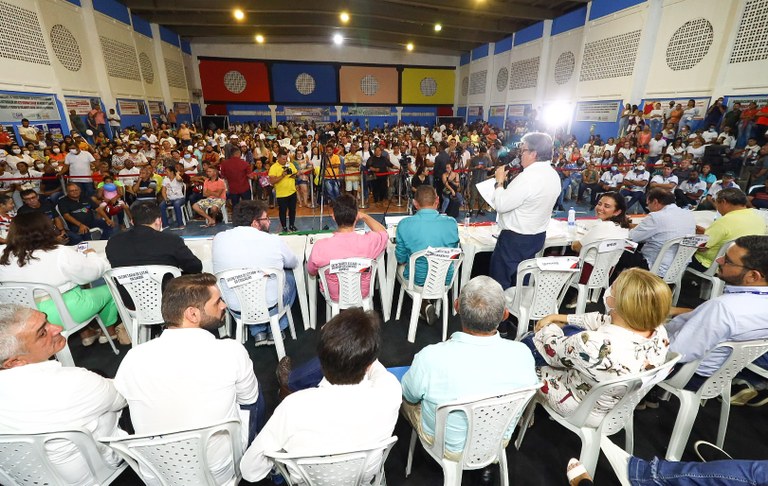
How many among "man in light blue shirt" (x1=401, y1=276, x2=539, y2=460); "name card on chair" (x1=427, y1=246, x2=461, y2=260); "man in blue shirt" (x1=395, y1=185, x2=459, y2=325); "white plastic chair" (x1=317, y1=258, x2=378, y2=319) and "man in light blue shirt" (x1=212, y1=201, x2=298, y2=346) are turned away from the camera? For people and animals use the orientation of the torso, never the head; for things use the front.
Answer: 4

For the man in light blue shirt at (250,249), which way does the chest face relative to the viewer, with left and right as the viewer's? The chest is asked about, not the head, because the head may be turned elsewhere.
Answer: facing away from the viewer

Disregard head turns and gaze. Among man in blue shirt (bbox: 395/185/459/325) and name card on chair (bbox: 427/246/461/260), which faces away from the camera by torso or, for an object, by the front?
the man in blue shirt

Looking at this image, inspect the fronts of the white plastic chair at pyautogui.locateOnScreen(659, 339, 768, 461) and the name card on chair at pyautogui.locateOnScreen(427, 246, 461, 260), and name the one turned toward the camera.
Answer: the name card on chair

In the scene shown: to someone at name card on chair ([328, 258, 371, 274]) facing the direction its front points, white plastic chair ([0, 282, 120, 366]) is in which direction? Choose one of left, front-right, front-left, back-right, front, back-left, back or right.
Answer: right

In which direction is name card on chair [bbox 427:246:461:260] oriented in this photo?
toward the camera

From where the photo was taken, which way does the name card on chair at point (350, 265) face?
toward the camera

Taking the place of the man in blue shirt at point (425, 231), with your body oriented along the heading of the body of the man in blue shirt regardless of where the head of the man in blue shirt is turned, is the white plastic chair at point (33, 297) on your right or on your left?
on your left

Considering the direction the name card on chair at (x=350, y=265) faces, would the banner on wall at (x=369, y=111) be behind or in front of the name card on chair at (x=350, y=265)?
behind

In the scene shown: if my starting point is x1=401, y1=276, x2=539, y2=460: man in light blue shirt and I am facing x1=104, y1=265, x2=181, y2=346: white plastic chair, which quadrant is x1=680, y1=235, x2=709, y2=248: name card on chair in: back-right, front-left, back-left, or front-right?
back-right

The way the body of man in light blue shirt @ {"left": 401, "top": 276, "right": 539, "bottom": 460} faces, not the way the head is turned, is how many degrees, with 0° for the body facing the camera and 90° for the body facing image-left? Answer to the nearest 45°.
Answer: approximately 180°

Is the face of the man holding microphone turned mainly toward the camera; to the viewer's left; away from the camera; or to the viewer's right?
to the viewer's left

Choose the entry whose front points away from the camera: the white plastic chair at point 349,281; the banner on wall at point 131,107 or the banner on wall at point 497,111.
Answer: the white plastic chair

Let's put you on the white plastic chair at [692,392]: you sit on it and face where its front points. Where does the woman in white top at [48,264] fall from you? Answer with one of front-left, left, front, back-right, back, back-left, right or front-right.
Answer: left

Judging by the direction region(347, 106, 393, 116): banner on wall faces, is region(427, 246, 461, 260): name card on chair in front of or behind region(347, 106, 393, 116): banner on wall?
in front

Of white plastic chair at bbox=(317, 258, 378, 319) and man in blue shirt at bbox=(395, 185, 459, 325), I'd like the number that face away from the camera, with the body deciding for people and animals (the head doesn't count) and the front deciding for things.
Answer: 2
